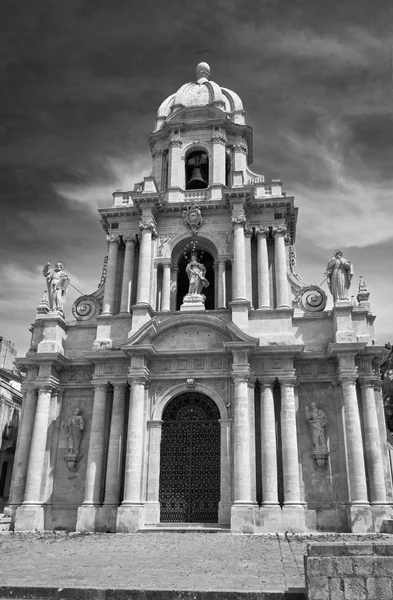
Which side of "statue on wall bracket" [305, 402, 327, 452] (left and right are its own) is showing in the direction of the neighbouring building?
right

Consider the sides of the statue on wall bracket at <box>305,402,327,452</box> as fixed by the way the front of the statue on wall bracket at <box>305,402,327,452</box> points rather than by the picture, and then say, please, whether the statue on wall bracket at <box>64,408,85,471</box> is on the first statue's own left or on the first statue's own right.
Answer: on the first statue's own right

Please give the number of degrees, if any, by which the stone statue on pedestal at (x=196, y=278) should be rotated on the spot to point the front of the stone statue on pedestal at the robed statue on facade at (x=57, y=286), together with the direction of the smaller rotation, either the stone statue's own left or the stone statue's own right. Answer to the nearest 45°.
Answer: approximately 90° to the stone statue's own right

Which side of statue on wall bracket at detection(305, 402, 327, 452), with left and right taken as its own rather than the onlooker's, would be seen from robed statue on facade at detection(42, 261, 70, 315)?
right

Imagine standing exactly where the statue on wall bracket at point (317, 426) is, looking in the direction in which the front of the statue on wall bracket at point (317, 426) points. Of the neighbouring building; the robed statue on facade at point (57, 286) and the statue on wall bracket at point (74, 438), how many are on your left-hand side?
0

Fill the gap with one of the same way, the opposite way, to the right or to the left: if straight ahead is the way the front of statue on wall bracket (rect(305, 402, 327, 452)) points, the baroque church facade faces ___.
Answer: the same way

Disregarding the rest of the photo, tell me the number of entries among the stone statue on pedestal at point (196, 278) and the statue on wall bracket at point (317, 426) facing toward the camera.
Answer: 2

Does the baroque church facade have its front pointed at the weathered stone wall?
yes

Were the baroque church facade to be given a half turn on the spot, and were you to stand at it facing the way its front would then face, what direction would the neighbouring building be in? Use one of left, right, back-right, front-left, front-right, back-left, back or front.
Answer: front-left

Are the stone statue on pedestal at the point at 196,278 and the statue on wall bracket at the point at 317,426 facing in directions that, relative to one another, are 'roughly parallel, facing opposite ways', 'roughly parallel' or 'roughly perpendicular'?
roughly parallel

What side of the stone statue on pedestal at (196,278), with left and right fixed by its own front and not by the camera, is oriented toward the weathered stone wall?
front

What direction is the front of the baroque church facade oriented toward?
toward the camera

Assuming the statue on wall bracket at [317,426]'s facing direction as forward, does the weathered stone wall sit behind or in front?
in front
